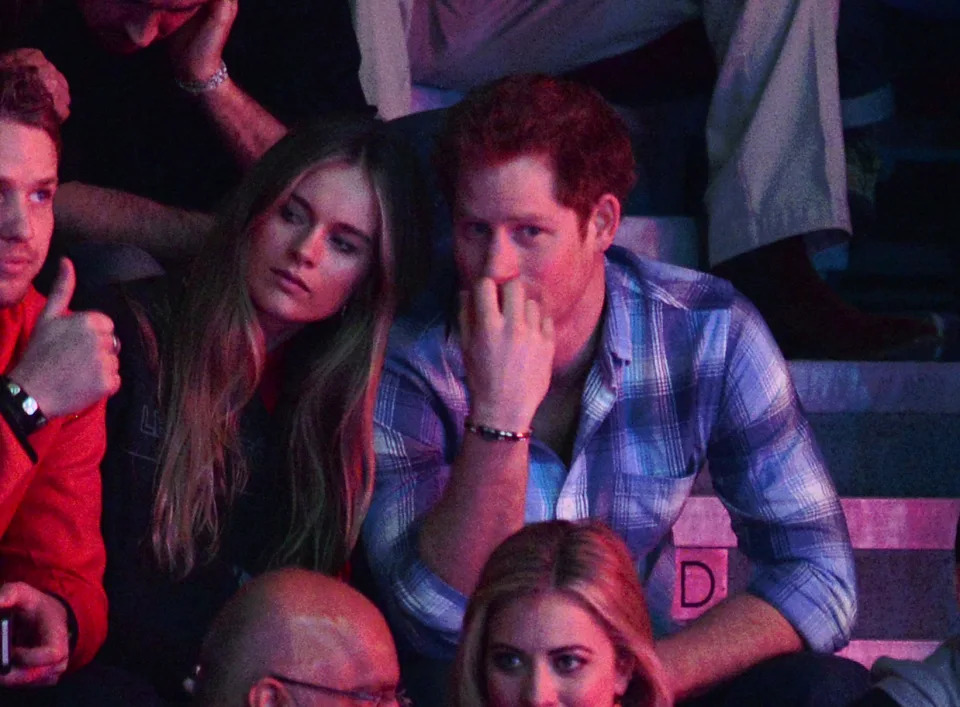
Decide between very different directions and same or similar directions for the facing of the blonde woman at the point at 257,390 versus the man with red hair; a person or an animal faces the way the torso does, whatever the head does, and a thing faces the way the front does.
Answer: same or similar directions

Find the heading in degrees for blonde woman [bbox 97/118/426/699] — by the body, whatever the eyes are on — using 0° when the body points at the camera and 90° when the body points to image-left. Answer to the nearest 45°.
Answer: approximately 45°

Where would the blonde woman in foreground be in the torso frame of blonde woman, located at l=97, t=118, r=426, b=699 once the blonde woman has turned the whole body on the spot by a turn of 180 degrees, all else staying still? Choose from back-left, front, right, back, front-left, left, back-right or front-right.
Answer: right

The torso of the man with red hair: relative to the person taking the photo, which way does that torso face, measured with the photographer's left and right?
facing the viewer and to the left of the viewer

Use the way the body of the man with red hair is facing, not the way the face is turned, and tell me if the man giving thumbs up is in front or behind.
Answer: in front

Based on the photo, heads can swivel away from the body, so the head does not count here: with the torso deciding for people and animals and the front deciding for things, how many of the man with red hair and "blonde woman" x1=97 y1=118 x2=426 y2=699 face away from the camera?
0

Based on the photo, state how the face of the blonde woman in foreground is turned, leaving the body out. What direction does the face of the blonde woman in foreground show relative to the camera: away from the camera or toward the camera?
toward the camera
